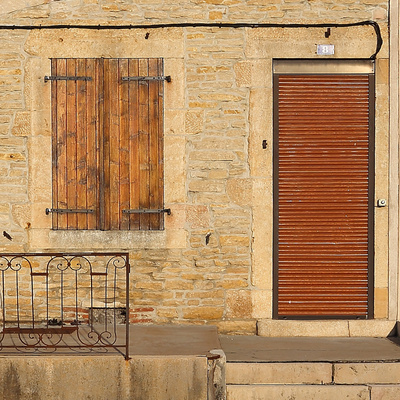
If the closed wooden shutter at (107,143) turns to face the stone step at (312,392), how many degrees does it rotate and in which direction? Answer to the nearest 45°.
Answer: approximately 45° to its left

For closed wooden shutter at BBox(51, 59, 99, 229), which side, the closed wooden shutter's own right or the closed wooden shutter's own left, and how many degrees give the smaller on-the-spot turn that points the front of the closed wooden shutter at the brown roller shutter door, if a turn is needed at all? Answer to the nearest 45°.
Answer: approximately 90° to the closed wooden shutter's own left

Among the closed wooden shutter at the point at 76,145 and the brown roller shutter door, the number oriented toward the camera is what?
2

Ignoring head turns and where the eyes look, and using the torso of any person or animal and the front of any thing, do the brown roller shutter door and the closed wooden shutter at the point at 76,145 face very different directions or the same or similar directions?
same or similar directions

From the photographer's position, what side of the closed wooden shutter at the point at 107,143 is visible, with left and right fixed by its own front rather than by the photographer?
front

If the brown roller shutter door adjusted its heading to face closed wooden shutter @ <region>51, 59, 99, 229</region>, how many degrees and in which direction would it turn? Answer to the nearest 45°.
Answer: approximately 90° to its right

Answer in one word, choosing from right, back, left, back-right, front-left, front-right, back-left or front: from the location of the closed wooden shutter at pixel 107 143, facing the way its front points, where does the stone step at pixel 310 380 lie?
front-left

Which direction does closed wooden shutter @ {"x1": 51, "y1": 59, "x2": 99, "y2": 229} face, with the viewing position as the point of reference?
facing the viewer

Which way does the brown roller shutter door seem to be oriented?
toward the camera

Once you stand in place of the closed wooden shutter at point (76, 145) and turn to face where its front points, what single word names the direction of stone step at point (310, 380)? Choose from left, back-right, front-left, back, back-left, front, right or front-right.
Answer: front-left

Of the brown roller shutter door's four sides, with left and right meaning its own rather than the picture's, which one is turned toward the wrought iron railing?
right

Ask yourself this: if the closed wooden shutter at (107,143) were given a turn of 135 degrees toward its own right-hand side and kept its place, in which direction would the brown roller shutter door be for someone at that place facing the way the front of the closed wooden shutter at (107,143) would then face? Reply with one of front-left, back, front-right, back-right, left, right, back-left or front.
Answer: back-right
